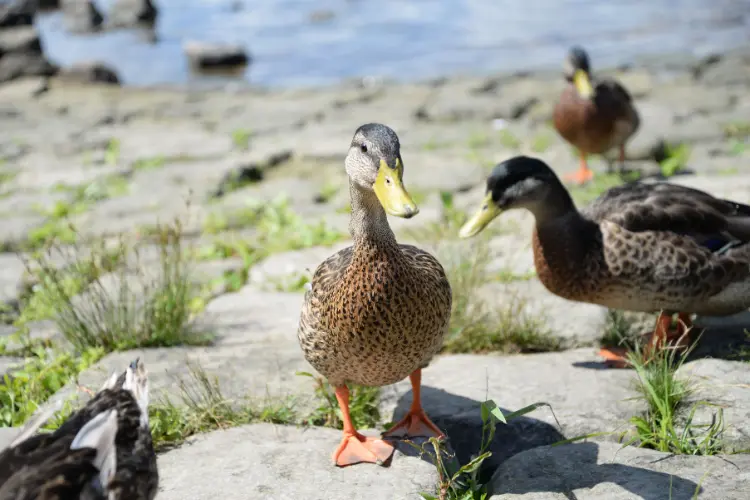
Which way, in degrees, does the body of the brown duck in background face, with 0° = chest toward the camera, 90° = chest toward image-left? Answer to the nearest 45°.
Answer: approximately 45°

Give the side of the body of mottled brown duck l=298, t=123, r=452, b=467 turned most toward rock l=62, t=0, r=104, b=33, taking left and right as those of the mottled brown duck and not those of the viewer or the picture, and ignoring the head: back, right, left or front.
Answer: back

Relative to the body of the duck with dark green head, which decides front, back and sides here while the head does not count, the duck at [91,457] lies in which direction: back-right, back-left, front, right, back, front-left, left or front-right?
front-left

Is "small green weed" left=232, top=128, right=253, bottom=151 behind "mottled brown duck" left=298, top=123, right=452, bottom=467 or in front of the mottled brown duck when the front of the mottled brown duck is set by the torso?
behind

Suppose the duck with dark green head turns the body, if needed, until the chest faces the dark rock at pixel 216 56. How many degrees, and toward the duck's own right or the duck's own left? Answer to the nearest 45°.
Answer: approximately 45° to the duck's own right

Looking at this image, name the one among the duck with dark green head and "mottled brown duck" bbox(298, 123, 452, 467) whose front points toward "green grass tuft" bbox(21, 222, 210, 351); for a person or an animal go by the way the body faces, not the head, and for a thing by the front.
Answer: the duck with dark green head

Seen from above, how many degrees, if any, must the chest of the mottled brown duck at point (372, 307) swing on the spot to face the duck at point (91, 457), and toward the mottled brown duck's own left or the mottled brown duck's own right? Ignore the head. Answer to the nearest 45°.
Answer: approximately 45° to the mottled brown duck's own right

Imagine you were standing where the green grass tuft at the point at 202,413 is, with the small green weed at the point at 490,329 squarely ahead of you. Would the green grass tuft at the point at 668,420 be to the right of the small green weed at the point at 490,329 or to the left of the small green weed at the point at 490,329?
right

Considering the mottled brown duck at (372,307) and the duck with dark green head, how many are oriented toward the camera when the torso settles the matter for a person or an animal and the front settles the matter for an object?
1

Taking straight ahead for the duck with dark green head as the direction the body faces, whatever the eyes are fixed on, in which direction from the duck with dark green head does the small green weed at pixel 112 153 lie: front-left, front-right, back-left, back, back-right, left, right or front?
front-right

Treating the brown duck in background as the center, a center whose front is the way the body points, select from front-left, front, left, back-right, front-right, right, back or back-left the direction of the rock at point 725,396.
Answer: front-left

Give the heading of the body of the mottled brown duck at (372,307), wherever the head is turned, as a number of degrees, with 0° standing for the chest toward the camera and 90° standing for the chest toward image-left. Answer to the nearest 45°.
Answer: approximately 0°

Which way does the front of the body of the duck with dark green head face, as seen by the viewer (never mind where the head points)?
to the viewer's left

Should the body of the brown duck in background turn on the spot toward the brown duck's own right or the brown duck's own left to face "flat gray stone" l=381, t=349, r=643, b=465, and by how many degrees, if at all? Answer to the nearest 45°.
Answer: approximately 45° to the brown duck's own left
